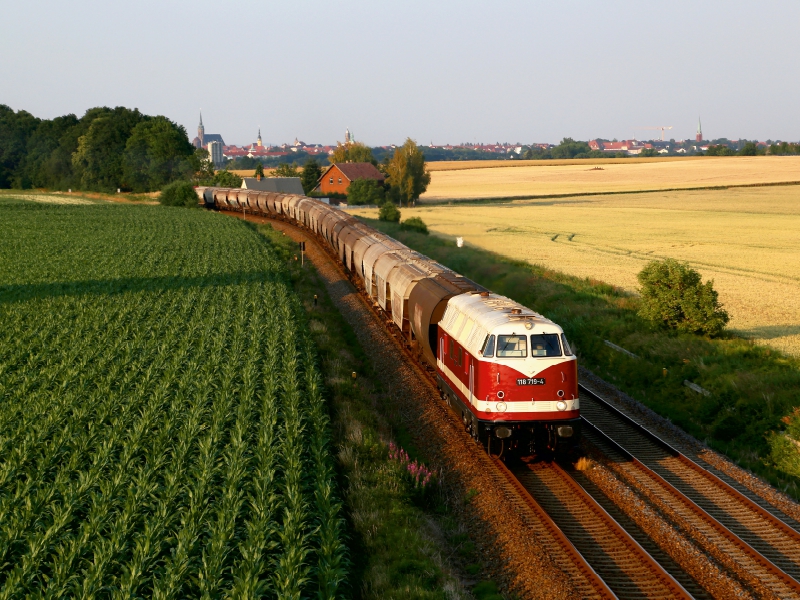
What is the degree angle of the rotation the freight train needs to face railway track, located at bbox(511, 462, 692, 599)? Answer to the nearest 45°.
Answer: approximately 45° to its right

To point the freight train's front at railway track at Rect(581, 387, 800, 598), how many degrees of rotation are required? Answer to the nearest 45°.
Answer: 0° — it already faces it

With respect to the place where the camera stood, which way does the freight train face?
facing the viewer and to the right of the viewer
